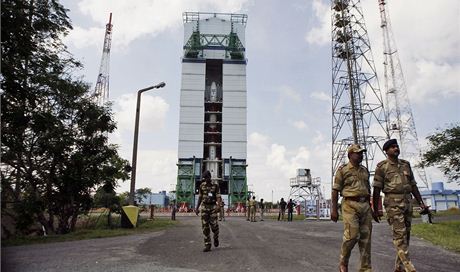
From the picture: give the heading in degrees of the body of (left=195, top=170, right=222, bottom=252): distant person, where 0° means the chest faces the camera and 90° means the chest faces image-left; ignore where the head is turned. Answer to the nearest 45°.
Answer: approximately 0°

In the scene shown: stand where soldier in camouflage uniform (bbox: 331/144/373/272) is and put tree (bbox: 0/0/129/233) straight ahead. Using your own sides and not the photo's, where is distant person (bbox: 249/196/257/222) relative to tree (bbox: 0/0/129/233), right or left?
right

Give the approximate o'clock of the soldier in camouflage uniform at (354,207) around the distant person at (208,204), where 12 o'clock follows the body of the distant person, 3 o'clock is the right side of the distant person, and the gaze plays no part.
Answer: The soldier in camouflage uniform is roughly at 11 o'clock from the distant person.

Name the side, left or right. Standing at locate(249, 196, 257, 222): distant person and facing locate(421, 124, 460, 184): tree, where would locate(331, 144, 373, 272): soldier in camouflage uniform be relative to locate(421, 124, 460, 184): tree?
right

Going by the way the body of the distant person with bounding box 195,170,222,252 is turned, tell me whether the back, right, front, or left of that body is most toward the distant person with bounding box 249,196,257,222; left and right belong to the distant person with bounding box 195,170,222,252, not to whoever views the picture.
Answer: back

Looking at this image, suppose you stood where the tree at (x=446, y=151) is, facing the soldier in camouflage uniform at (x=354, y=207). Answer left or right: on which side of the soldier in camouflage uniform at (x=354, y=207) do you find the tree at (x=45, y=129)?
right

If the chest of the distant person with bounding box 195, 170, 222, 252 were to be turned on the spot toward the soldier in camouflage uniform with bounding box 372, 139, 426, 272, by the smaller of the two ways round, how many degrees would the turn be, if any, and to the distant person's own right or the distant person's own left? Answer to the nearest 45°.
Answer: approximately 45° to the distant person's own left

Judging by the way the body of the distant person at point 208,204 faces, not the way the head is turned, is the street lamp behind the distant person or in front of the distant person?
behind

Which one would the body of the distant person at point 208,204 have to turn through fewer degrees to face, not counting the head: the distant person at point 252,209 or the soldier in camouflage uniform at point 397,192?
the soldier in camouflage uniform
